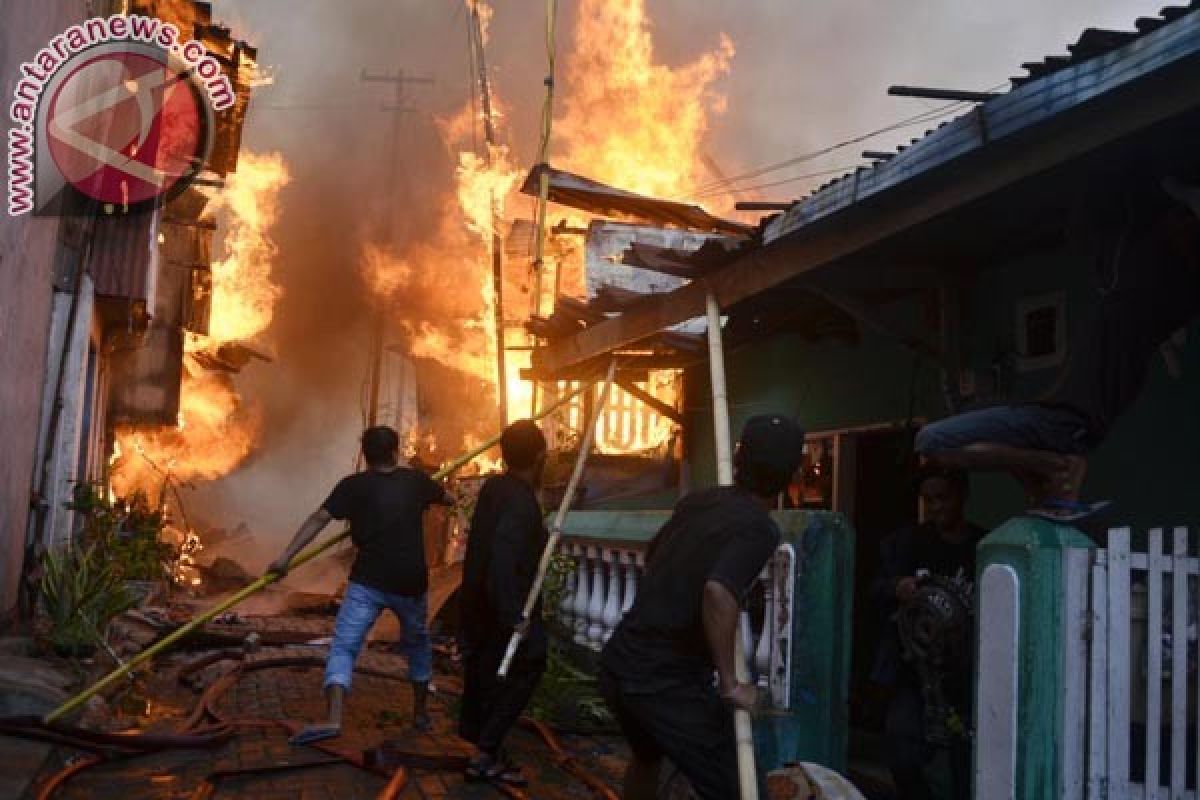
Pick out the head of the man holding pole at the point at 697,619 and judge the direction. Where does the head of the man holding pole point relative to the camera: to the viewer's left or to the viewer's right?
to the viewer's left

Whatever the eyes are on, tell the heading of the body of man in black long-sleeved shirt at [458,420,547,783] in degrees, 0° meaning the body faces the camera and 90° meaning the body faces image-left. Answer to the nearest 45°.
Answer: approximately 225°

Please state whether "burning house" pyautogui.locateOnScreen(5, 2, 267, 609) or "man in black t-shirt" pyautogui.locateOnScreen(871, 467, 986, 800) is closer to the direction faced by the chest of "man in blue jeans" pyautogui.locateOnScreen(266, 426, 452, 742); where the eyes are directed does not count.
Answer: the burning house

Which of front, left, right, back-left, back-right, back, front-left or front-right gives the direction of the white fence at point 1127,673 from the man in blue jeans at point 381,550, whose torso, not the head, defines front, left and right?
back-right

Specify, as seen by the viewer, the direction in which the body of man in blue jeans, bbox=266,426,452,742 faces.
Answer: away from the camera

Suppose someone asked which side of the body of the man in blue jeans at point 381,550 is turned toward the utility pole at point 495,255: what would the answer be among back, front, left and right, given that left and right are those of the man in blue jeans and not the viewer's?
front

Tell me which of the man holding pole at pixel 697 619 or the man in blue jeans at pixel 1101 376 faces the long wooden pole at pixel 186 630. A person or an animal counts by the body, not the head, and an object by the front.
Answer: the man in blue jeans

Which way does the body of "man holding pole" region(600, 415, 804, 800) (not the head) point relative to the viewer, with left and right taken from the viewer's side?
facing away from the viewer and to the right of the viewer

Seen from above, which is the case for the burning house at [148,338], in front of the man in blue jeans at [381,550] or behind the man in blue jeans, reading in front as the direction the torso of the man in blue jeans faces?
in front

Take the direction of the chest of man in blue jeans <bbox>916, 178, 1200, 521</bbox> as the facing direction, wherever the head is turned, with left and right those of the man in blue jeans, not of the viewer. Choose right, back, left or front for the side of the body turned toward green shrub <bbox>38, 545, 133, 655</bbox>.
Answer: front

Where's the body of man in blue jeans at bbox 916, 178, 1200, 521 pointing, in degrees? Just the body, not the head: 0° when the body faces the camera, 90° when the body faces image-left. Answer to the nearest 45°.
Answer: approximately 90°
